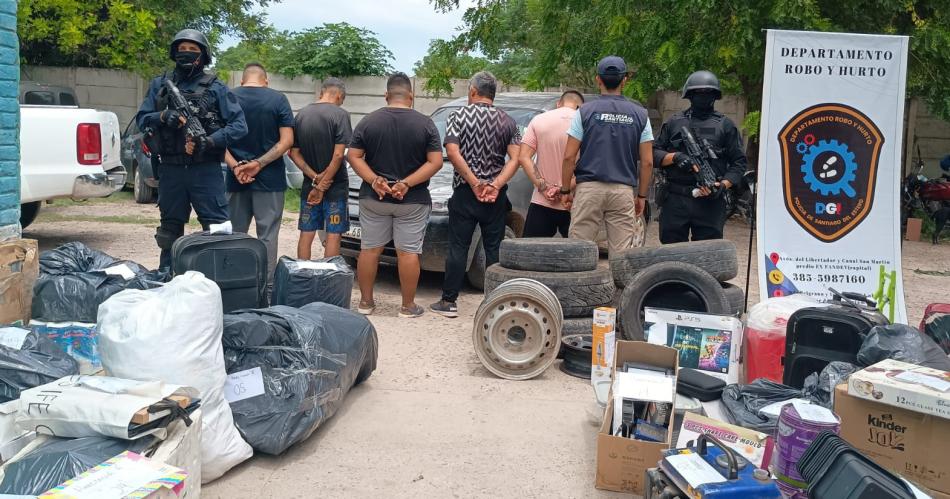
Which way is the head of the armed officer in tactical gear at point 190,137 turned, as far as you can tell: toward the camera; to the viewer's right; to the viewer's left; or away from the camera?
toward the camera

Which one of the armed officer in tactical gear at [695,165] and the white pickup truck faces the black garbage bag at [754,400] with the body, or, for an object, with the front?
the armed officer in tactical gear

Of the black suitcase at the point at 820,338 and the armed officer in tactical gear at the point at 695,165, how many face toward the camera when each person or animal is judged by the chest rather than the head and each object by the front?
2

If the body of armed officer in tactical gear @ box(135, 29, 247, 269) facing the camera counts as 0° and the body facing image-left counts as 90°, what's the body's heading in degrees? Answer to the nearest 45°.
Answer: approximately 0°

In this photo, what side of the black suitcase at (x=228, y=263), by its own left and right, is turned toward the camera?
front

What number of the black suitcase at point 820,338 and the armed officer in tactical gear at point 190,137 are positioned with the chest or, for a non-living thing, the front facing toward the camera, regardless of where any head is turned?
2

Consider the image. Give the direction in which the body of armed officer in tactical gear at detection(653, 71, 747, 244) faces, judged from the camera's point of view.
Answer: toward the camera

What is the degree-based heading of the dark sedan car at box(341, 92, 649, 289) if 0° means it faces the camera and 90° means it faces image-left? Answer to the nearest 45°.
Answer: approximately 45°

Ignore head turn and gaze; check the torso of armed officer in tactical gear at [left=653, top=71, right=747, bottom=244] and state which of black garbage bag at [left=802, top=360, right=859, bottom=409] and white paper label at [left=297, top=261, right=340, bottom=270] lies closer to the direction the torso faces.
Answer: the black garbage bag

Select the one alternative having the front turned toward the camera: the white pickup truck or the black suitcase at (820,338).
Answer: the black suitcase

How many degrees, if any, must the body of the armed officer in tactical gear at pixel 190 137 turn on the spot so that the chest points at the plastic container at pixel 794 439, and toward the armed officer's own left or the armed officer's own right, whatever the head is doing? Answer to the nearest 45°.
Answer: approximately 45° to the armed officer's own left

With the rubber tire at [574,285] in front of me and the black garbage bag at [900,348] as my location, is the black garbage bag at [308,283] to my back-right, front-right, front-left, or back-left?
front-left

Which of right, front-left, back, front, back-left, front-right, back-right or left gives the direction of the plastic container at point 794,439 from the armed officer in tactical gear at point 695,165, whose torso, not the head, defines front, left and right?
front

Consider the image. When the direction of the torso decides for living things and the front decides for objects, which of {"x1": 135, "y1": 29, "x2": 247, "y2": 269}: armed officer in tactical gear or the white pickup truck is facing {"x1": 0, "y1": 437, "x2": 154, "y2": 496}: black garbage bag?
the armed officer in tactical gear

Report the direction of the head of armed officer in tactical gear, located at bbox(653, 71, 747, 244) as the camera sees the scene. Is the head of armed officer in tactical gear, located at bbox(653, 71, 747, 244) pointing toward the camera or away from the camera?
toward the camera

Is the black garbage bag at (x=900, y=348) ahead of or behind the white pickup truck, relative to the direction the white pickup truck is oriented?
behind

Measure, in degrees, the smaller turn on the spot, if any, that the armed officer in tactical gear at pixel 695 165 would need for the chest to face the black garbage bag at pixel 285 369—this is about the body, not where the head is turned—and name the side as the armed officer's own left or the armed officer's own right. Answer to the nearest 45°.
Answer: approximately 45° to the armed officer's own right

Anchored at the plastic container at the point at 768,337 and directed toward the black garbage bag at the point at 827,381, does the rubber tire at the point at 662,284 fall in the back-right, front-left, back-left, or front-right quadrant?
back-right

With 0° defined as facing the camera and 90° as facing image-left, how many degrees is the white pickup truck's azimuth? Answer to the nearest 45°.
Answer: approximately 135°
